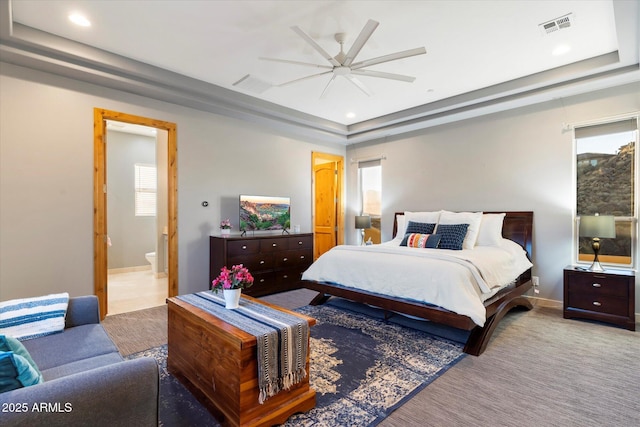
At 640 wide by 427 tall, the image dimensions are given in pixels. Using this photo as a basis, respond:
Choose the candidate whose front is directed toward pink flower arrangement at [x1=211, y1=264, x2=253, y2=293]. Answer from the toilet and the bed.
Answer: the bed

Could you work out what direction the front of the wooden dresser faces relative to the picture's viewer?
facing the viewer and to the right of the viewer

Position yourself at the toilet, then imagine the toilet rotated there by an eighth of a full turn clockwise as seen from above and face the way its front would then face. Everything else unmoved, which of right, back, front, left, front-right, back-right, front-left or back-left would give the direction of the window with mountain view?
back

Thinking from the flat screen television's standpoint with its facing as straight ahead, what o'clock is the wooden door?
The wooden door is roughly at 9 o'clock from the flat screen television.

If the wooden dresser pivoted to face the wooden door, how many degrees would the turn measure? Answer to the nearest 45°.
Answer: approximately 90° to its left

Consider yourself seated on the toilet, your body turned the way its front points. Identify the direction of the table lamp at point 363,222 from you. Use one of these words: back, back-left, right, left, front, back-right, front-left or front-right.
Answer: back-left

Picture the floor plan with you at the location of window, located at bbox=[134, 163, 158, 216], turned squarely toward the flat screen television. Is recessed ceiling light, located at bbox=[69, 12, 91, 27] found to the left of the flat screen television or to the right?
right

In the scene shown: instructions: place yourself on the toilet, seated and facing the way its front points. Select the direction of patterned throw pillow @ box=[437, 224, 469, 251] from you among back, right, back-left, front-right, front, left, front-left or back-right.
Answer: back-left

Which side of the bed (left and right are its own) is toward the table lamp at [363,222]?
right

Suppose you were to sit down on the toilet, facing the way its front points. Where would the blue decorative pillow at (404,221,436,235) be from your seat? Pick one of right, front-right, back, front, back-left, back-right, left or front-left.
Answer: back-left
